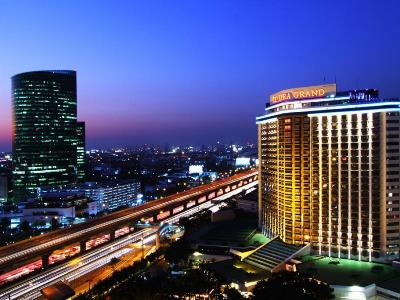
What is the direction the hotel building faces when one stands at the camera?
facing the viewer and to the left of the viewer

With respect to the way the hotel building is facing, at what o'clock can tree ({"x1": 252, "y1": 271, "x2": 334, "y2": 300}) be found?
The tree is roughly at 11 o'clock from the hotel building.
